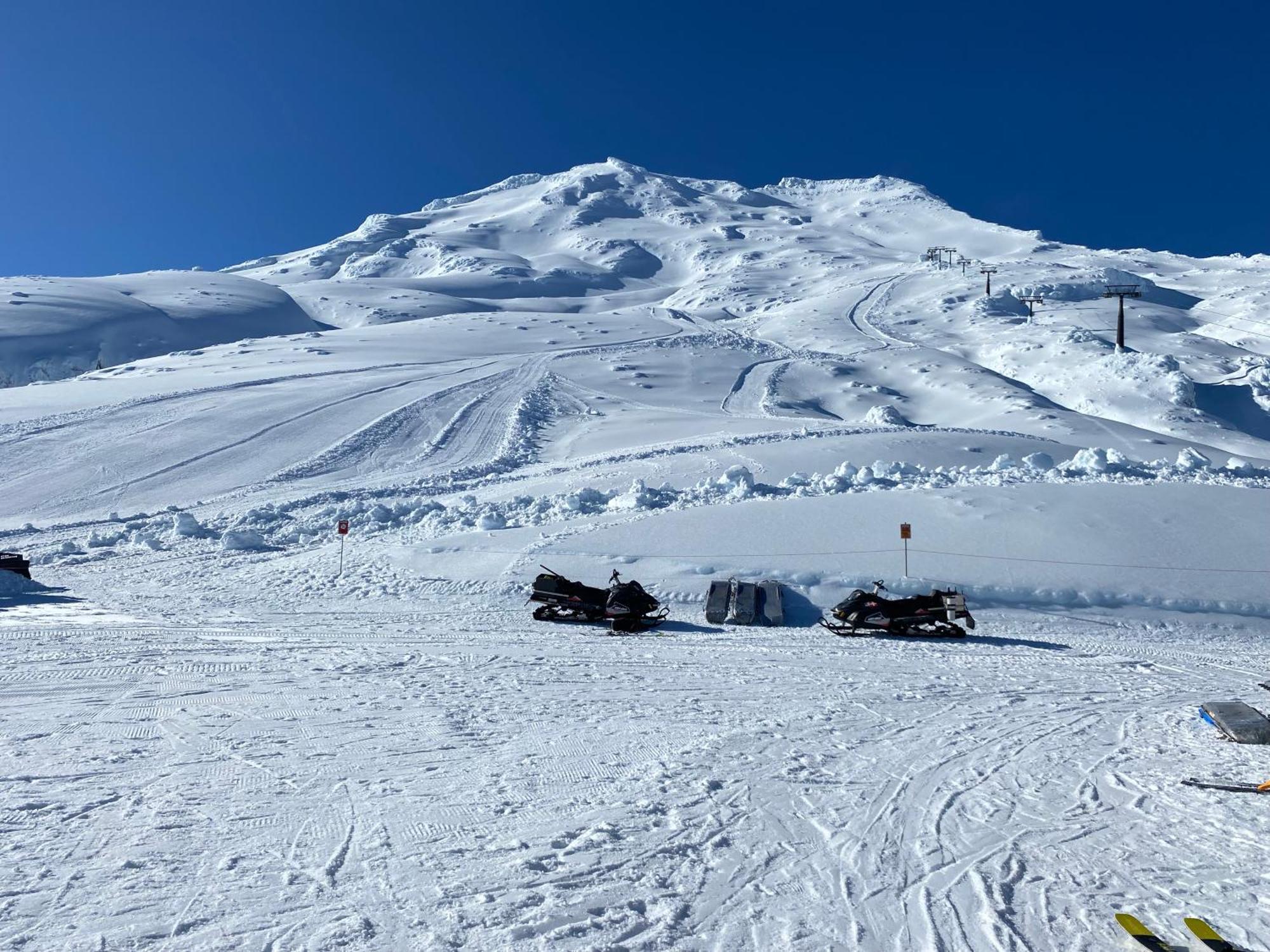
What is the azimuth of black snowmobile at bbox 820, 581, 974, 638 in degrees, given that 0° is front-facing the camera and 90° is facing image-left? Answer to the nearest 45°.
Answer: approximately 90°

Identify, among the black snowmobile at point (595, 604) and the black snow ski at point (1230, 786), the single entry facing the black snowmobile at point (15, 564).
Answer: the black snow ski

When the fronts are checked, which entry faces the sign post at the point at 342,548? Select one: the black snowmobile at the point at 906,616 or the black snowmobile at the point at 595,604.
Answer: the black snowmobile at the point at 906,616

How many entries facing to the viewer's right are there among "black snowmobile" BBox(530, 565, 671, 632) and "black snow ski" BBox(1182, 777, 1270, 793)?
1

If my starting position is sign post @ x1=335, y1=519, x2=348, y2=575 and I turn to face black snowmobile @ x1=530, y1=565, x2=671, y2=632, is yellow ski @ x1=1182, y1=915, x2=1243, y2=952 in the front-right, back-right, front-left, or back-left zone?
front-right

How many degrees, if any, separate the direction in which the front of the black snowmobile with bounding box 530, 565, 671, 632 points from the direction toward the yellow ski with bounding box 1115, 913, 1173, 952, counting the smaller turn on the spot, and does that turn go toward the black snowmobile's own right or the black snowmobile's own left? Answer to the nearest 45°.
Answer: approximately 90° to the black snowmobile's own right

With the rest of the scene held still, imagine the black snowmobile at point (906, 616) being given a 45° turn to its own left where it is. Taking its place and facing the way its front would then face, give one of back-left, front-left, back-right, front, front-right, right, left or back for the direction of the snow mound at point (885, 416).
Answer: back-right

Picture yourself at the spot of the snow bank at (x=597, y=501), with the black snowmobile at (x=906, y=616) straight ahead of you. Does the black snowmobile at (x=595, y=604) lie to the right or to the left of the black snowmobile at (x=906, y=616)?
right

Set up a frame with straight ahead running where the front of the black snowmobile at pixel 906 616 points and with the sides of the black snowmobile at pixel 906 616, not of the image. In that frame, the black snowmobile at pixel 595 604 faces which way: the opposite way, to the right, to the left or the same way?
the opposite way

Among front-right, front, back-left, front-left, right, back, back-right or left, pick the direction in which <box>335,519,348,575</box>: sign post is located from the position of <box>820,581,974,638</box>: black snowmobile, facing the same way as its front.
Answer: front

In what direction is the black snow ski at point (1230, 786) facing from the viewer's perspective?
to the viewer's left

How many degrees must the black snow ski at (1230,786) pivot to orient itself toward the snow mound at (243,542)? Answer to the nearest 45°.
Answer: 0° — it already faces it

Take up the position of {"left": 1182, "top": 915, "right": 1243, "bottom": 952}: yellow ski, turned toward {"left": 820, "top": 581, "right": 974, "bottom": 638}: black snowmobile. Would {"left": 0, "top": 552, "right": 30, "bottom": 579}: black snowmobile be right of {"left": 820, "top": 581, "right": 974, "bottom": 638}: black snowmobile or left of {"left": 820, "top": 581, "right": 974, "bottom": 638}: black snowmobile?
left

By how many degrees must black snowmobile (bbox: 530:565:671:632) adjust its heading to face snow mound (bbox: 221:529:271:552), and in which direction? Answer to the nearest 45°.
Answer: approximately 135° to its left

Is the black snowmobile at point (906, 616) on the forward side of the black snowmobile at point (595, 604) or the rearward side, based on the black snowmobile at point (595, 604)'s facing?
on the forward side

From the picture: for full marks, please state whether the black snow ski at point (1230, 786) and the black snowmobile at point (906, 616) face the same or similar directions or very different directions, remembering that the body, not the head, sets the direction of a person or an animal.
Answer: same or similar directions

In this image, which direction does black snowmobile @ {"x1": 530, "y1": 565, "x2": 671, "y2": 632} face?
to the viewer's right
